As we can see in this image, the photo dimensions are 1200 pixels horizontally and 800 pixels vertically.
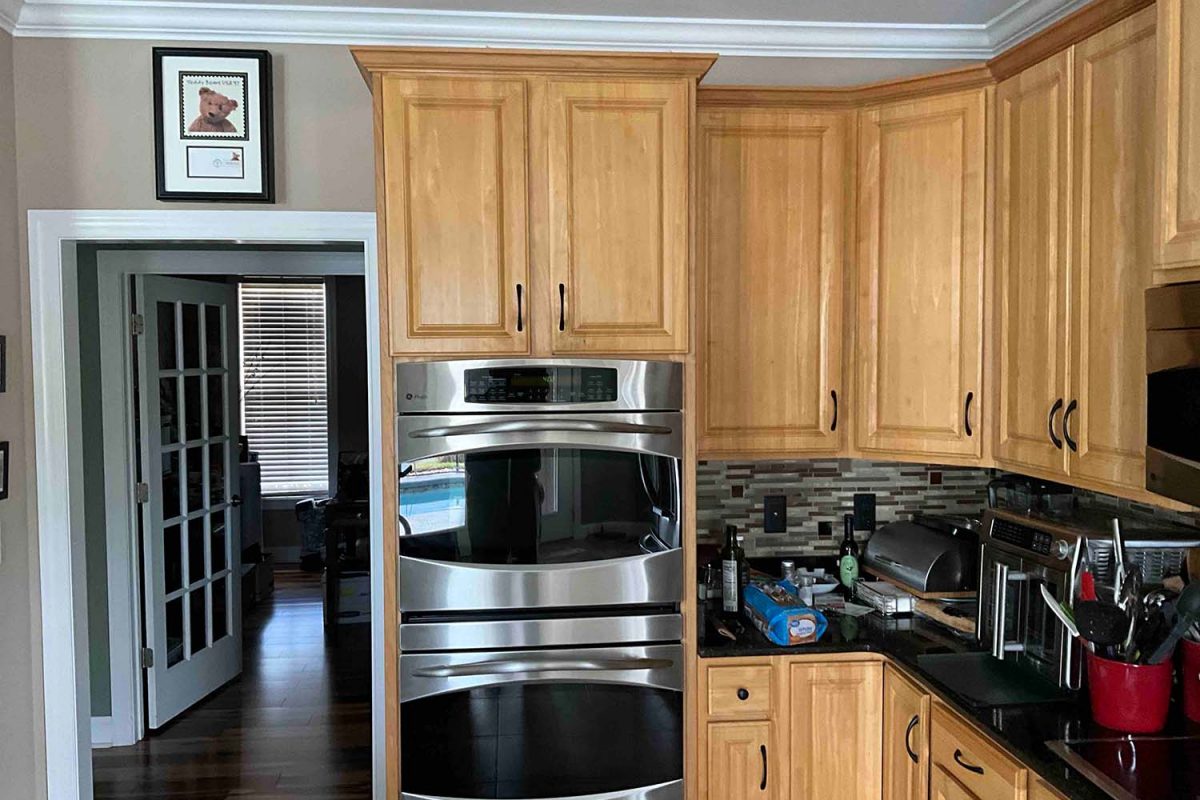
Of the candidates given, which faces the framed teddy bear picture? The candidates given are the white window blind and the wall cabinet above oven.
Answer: the white window blind

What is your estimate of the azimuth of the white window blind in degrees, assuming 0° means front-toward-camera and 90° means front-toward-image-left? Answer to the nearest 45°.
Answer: approximately 0°

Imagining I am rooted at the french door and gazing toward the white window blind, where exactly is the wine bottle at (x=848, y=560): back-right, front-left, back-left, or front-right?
back-right

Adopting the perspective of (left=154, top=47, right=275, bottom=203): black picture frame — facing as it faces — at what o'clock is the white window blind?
The white window blind is roughly at 6 o'clock from the black picture frame.

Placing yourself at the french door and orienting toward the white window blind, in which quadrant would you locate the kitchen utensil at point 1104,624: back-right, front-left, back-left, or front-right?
back-right

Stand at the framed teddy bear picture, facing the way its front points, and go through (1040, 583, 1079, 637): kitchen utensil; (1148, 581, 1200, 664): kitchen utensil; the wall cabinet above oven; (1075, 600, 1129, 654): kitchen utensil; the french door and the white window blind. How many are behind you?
2

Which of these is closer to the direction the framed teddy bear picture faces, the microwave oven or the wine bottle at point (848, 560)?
the microwave oven

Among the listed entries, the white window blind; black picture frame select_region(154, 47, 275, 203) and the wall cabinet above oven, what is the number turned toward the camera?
3
